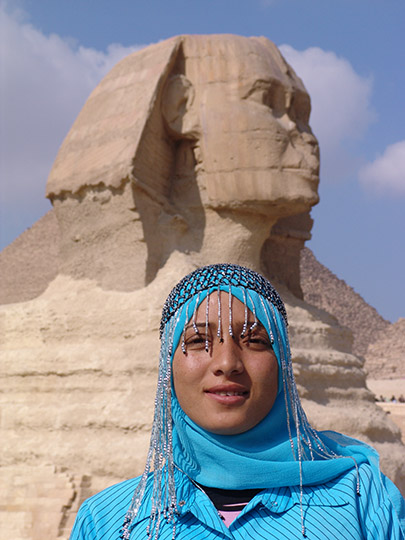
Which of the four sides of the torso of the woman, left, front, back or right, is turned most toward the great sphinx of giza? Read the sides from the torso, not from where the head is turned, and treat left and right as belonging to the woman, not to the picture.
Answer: back

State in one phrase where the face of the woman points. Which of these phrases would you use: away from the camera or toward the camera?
toward the camera

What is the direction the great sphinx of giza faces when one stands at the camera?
facing the viewer and to the right of the viewer

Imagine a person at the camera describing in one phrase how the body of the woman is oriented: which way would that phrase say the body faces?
toward the camera

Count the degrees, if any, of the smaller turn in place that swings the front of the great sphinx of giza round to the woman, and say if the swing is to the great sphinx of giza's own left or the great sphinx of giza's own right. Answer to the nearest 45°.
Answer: approximately 45° to the great sphinx of giza's own right

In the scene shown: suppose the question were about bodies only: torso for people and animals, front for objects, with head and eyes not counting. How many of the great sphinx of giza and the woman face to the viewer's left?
0
